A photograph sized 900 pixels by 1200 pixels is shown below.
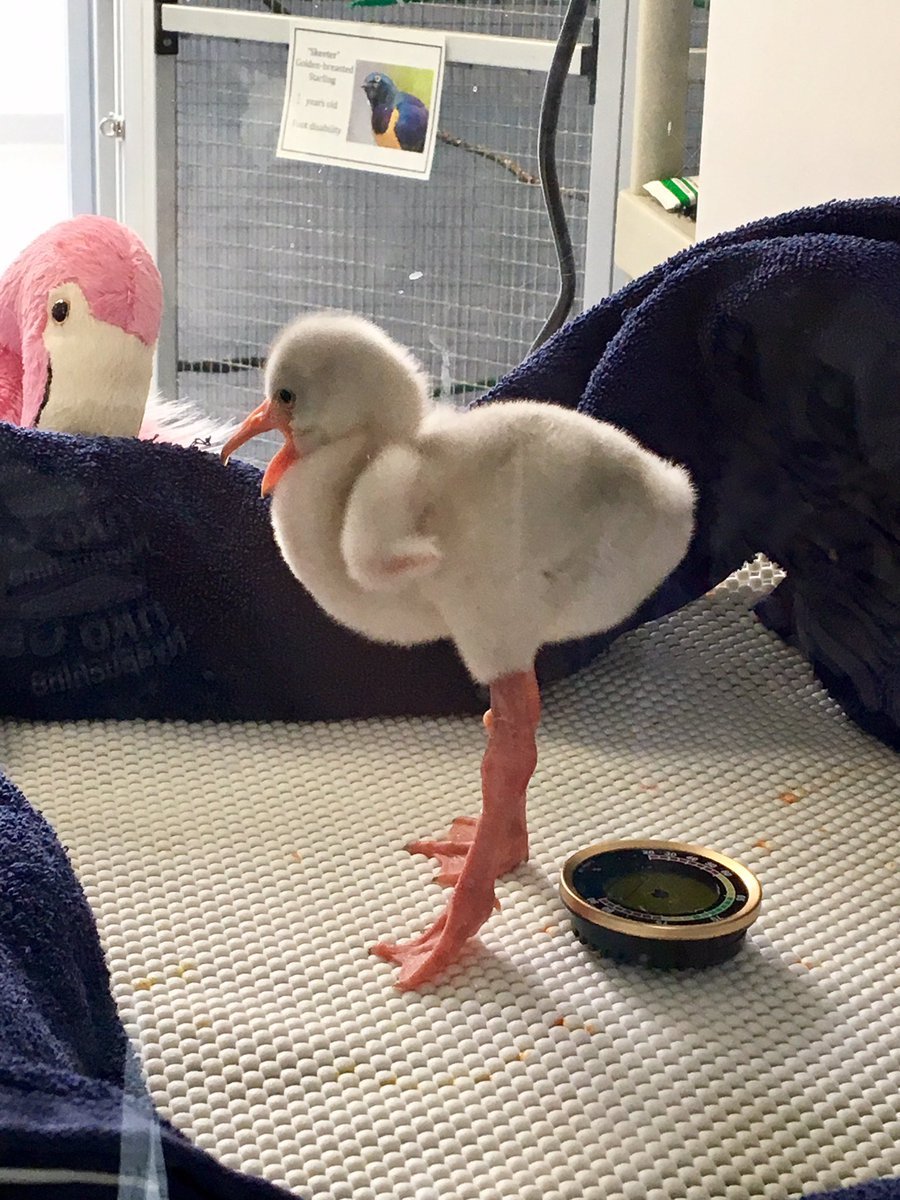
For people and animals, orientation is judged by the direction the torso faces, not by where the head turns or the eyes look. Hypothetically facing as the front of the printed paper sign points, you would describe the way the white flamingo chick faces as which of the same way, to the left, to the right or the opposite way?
to the right

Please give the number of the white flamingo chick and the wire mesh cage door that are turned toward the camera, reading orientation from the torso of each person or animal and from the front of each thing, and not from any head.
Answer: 1

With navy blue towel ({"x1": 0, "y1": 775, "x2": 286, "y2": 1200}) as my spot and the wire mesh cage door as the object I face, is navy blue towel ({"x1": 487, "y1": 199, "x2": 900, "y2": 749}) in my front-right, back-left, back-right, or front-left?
front-right

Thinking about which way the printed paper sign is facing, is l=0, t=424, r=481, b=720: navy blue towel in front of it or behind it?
in front

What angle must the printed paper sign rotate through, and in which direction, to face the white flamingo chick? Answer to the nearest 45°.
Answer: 0° — it already faces it

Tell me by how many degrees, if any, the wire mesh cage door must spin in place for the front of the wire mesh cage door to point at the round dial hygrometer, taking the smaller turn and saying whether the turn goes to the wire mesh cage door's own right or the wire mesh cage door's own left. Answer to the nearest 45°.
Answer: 0° — it already faces it

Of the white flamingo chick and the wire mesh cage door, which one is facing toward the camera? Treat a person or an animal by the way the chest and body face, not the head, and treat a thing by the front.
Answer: the wire mesh cage door

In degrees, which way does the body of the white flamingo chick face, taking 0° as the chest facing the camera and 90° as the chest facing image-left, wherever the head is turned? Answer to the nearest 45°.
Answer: approximately 90°

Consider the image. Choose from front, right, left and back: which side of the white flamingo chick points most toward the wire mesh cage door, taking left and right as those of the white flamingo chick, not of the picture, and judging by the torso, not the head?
right

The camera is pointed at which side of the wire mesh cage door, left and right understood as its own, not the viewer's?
front

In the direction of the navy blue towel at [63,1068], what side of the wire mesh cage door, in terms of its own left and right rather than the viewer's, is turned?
front

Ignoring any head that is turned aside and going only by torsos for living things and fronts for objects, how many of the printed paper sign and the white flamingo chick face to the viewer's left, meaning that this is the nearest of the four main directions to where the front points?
1

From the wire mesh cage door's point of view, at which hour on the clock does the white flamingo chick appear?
The white flamingo chick is roughly at 12 o'clock from the wire mesh cage door.

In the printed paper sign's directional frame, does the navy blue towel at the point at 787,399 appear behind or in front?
in front

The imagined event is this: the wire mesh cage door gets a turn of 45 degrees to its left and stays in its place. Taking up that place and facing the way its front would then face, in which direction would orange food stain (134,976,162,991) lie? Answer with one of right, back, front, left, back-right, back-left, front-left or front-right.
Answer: front-right

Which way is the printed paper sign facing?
toward the camera

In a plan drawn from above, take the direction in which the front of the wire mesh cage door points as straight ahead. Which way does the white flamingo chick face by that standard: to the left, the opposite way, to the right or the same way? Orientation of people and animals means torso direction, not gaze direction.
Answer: to the right

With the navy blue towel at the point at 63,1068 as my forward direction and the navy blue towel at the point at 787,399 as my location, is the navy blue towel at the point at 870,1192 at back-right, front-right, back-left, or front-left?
front-left

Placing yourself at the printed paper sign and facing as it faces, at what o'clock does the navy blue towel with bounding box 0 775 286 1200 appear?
The navy blue towel is roughly at 12 o'clock from the printed paper sign.
